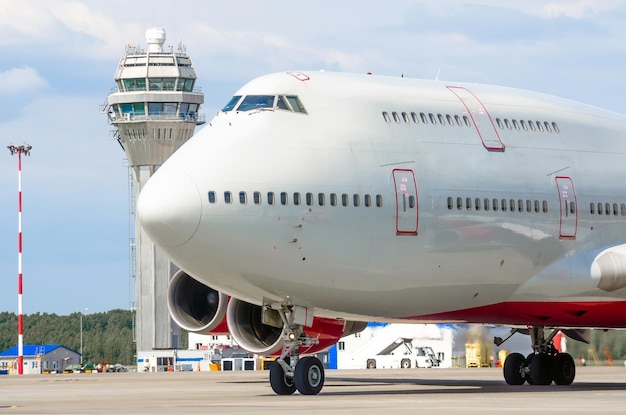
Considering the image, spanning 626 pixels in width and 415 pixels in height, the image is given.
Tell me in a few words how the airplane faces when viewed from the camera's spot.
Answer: facing the viewer and to the left of the viewer
